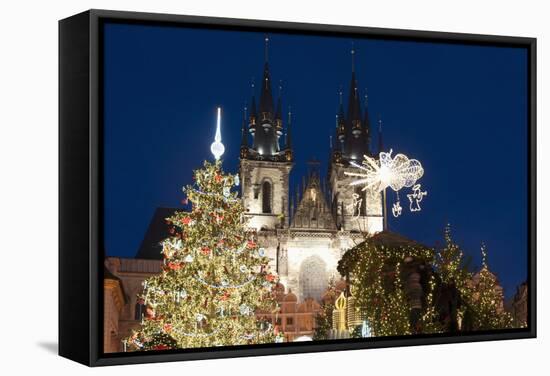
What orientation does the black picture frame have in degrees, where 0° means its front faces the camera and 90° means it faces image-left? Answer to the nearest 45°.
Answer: approximately 315°
